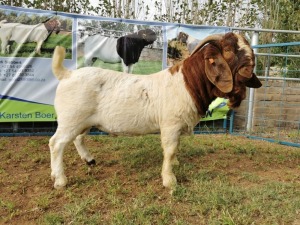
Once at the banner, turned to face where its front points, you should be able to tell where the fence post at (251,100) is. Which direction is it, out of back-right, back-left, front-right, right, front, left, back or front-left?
left

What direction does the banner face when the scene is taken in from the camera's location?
facing the viewer

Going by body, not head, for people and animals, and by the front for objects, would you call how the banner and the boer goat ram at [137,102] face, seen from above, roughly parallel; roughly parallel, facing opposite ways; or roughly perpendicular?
roughly perpendicular

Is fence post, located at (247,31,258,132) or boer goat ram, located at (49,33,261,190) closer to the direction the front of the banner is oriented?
the boer goat ram

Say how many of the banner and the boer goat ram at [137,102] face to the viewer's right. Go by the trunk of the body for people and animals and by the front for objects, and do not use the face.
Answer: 1

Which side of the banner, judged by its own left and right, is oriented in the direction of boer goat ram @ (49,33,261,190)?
front

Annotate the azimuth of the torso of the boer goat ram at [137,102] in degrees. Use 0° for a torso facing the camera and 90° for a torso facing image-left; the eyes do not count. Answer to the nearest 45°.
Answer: approximately 270°

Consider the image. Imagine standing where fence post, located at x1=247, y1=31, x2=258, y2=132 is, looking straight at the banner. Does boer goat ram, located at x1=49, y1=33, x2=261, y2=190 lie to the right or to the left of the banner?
left
